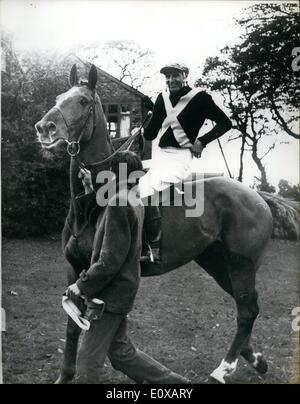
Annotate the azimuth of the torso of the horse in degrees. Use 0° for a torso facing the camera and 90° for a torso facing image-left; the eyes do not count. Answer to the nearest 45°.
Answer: approximately 90°

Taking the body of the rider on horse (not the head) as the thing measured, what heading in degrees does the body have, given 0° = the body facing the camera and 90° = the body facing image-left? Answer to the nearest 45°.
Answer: approximately 45°

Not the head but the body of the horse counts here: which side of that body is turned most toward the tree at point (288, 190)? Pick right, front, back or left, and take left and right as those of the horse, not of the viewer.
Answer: right
